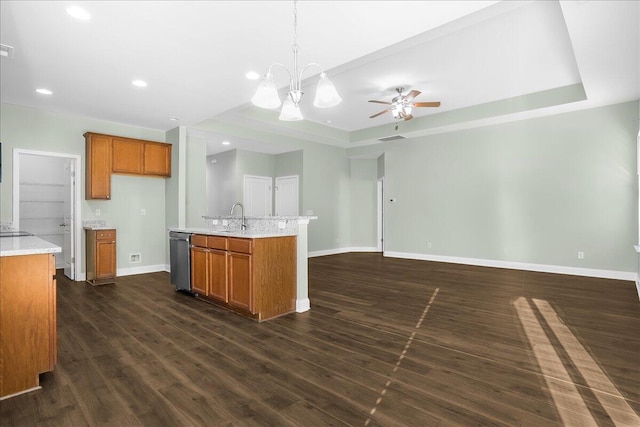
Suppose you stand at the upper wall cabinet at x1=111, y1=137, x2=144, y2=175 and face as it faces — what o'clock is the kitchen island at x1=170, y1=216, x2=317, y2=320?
The kitchen island is roughly at 11 o'clock from the upper wall cabinet.

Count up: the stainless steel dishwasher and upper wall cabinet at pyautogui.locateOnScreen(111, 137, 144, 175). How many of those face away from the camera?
0

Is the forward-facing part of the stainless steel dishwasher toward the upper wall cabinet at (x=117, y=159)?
no

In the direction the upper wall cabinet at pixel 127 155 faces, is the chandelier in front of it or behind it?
in front

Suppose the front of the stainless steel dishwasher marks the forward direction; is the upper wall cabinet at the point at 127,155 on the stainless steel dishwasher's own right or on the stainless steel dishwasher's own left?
on the stainless steel dishwasher's own right

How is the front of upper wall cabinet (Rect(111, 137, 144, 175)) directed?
toward the camera

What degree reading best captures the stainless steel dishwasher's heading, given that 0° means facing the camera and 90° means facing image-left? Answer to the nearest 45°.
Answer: approximately 45°

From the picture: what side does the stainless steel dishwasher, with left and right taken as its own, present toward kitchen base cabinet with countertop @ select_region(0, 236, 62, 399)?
front

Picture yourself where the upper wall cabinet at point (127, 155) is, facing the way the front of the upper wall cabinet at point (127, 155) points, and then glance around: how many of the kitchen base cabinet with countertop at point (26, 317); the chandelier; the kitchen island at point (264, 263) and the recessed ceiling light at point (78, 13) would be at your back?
0

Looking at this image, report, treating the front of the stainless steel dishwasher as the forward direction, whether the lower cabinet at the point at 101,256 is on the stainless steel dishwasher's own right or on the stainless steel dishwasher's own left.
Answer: on the stainless steel dishwasher's own right

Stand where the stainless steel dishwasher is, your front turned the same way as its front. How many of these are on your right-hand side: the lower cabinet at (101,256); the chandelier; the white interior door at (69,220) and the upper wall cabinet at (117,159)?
3

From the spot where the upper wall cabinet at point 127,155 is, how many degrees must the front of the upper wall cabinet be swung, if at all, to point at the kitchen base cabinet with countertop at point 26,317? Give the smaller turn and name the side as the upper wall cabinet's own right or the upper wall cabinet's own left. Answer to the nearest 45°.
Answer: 0° — it already faces it

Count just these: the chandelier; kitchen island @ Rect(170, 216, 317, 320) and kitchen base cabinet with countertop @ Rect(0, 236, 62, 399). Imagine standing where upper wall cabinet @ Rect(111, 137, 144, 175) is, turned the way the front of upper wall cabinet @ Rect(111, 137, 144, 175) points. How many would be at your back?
0

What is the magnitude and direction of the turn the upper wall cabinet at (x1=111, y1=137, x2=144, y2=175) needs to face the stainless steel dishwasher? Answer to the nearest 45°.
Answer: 0° — it already faces it
